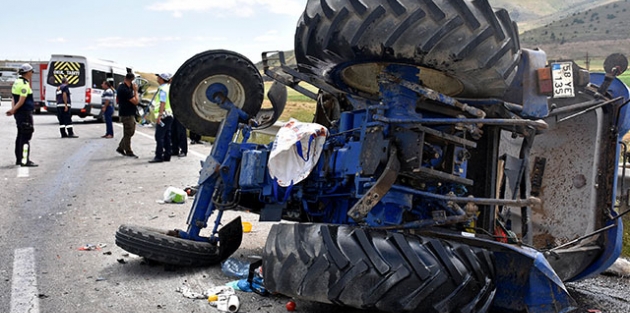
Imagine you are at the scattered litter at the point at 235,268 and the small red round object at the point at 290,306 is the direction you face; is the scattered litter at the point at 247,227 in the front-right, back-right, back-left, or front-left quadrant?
back-left

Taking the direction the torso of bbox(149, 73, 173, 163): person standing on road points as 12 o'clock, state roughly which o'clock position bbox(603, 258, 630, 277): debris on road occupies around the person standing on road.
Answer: The debris on road is roughly at 8 o'clock from the person standing on road.

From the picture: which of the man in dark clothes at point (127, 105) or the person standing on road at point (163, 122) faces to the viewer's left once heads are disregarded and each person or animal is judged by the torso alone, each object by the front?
the person standing on road

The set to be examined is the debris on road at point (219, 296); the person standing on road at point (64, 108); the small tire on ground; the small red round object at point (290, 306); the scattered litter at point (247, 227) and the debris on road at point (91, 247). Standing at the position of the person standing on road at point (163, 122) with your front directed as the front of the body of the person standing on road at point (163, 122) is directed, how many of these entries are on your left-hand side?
5

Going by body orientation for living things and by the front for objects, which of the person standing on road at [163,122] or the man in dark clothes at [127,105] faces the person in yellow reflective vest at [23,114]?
the person standing on road

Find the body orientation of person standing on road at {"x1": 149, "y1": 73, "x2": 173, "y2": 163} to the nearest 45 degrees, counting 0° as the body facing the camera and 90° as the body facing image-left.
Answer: approximately 90°

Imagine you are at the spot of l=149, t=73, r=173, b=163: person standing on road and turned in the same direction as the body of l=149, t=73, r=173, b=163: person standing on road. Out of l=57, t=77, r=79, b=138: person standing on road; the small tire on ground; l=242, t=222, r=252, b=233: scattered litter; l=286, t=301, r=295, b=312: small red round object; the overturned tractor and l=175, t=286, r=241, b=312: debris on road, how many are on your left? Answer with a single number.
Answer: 5

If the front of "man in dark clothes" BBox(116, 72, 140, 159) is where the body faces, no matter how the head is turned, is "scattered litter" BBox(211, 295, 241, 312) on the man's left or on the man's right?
on the man's right

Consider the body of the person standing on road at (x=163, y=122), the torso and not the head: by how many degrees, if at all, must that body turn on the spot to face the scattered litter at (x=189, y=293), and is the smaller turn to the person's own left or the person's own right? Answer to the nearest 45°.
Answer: approximately 90° to the person's own left

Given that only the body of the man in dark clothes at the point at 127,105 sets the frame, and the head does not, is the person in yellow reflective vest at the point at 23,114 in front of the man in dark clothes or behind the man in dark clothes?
behind

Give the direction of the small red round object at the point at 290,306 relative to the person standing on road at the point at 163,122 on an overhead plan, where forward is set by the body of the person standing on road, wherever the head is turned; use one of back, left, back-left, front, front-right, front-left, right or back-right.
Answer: left

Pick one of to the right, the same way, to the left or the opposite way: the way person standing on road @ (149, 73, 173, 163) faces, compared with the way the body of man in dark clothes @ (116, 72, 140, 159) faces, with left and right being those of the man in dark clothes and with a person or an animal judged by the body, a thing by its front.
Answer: the opposite way

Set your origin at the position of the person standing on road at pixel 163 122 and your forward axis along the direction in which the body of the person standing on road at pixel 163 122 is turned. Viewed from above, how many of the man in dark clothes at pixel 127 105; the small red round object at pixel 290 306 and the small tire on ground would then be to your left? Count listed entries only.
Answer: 2

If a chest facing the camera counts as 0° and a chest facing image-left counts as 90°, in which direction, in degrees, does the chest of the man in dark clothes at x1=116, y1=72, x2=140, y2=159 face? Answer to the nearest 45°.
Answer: approximately 270°

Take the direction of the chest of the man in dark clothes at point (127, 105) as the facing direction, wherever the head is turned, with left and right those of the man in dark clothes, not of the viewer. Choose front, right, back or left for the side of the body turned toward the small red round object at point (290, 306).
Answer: right

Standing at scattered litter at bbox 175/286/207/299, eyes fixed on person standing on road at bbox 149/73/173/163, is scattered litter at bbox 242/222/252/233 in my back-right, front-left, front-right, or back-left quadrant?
front-right

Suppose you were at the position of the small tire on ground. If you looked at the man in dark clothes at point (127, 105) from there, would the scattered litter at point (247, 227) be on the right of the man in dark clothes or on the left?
right
